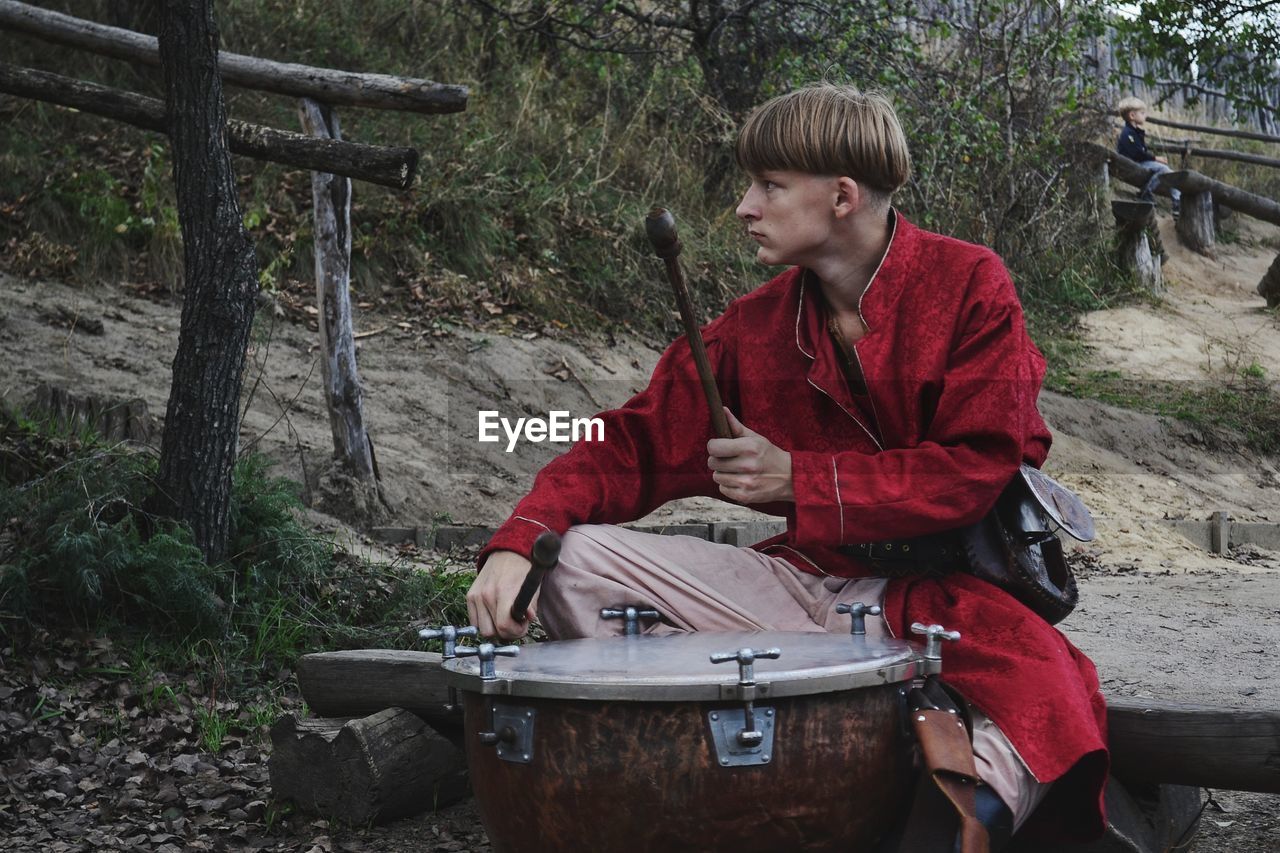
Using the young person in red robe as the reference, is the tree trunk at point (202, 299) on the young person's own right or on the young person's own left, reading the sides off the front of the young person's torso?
on the young person's own right

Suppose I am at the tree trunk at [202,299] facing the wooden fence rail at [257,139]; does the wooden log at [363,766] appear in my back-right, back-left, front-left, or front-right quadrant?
back-right

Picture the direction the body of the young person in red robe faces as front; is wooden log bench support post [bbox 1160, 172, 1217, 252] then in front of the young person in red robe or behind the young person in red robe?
behind

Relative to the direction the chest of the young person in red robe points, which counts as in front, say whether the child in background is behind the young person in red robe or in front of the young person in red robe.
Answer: behind

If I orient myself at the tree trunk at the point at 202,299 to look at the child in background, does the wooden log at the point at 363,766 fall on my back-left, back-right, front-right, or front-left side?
back-right

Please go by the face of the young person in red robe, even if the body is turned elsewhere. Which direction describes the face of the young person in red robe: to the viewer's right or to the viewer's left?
to the viewer's left

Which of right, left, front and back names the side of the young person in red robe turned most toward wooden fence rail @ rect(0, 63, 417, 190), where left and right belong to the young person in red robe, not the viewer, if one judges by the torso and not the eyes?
right

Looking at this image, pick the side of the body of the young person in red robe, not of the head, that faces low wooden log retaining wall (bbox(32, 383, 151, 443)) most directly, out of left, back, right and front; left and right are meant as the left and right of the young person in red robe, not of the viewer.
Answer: right
